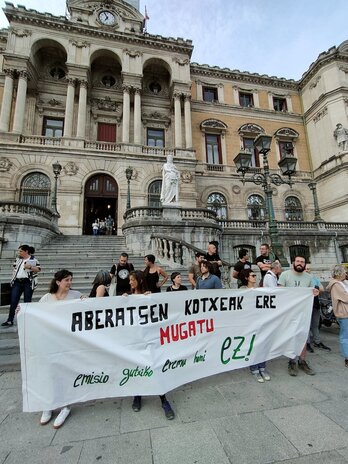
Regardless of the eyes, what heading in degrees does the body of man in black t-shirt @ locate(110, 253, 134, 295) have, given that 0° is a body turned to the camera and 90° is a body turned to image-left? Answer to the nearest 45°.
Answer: approximately 0°

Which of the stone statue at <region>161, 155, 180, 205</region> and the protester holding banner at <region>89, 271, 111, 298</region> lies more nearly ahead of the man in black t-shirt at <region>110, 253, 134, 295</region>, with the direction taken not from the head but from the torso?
the protester holding banner

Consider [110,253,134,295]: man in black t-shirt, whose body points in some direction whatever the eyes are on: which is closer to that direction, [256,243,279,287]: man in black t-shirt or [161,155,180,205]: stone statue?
the man in black t-shirt

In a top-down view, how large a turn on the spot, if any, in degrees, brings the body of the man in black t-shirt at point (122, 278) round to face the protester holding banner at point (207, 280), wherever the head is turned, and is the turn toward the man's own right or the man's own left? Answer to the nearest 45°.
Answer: approximately 45° to the man's own left

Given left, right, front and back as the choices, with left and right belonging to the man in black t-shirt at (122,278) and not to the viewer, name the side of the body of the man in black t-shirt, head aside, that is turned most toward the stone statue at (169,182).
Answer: back

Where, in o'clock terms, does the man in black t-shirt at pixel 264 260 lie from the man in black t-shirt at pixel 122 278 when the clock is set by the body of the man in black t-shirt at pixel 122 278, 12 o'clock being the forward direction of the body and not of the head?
the man in black t-shirt at pixel 264 260 is roughly at 9 o'clock from the man in black t-shirt at pixel 122 278.
